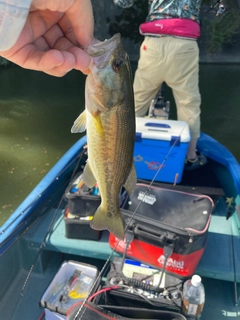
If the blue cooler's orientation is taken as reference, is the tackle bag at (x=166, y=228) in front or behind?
in front

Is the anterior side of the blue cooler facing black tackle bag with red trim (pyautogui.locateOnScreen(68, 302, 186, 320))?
yes

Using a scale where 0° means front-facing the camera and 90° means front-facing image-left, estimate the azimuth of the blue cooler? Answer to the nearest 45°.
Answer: approximately 0°

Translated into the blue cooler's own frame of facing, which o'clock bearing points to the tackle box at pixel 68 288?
The tackle box is roughly at 1 o'clock from the blue cooler.
